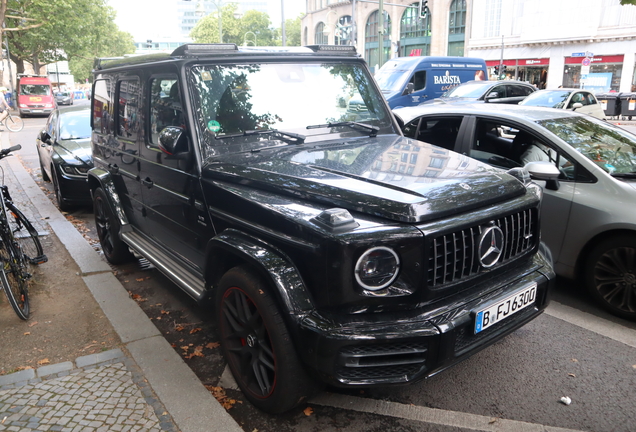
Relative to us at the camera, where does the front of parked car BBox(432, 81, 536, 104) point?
facing the viewer and to the left of the viewer

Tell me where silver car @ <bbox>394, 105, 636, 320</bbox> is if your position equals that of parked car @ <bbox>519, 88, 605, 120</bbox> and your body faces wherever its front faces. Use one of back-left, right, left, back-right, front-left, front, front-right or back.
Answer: front-left

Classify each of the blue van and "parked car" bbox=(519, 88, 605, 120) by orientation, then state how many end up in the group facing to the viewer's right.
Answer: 0

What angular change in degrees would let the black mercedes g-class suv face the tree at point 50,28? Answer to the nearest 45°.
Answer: approximately 180°

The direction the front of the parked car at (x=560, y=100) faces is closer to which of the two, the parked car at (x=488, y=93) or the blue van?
the parked car

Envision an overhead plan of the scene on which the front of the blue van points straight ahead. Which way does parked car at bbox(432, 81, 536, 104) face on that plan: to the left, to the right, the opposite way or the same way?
the same way

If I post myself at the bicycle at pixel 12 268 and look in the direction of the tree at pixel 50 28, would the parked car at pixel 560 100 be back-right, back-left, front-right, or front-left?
front-right

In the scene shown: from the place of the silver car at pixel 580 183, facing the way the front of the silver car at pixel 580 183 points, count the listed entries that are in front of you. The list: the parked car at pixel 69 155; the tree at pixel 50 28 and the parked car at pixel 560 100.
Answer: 0

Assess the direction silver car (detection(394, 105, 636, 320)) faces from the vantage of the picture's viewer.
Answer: facing the viewer and to the right of the viewer

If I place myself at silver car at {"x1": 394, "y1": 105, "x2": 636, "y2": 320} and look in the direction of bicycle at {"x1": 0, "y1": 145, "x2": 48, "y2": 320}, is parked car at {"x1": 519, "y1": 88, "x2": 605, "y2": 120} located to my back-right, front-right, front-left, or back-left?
back-right

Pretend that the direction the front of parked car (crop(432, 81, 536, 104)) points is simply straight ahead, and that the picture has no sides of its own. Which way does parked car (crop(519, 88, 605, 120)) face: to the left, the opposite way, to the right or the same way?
the same way

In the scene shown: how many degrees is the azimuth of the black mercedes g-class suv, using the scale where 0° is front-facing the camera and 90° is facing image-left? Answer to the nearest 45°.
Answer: approximately 315°

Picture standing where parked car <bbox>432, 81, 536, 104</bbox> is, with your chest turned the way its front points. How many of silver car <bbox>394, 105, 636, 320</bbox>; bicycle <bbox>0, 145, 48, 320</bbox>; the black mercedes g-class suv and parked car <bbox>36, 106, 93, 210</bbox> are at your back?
0

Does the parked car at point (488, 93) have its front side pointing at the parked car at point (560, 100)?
no

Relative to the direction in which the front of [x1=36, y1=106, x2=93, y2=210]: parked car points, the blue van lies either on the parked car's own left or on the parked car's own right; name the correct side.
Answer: on the parked car's own left
